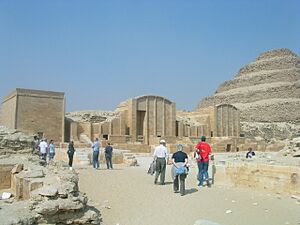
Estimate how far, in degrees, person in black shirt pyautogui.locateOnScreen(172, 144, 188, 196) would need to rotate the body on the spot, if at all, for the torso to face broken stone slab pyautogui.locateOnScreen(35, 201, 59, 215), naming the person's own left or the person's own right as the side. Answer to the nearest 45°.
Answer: approximately 135° to the person's own left

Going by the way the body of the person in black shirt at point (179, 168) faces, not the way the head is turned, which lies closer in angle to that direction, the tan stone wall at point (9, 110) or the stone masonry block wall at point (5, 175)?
the tan stone wall

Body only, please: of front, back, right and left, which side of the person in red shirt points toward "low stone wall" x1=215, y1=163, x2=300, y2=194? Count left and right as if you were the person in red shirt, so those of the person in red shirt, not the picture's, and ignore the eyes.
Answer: right

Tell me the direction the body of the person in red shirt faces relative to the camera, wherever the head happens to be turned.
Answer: away from the camera

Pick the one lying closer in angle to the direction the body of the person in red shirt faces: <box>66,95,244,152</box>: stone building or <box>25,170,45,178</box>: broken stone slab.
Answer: the stone building

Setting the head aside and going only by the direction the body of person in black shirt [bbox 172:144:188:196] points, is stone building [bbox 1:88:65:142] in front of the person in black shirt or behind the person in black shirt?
in front

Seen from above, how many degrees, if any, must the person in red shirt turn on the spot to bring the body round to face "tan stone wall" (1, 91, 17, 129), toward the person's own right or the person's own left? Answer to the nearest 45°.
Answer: approximately 45° to the person's own left

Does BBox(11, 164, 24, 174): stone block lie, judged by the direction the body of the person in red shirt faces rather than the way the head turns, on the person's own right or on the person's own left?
on the person's own left

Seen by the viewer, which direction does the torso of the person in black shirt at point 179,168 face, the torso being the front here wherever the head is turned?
away from the camera

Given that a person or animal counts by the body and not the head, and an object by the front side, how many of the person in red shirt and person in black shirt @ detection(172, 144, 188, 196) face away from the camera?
2

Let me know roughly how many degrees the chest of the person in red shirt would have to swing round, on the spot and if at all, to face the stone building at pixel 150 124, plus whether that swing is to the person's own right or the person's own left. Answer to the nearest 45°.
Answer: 0° — they already face it

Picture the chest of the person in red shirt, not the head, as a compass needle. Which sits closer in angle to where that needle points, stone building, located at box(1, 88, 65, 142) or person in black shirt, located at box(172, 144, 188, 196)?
the stone building

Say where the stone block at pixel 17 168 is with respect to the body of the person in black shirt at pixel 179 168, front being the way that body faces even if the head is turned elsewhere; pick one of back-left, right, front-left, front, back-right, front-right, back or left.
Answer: left
